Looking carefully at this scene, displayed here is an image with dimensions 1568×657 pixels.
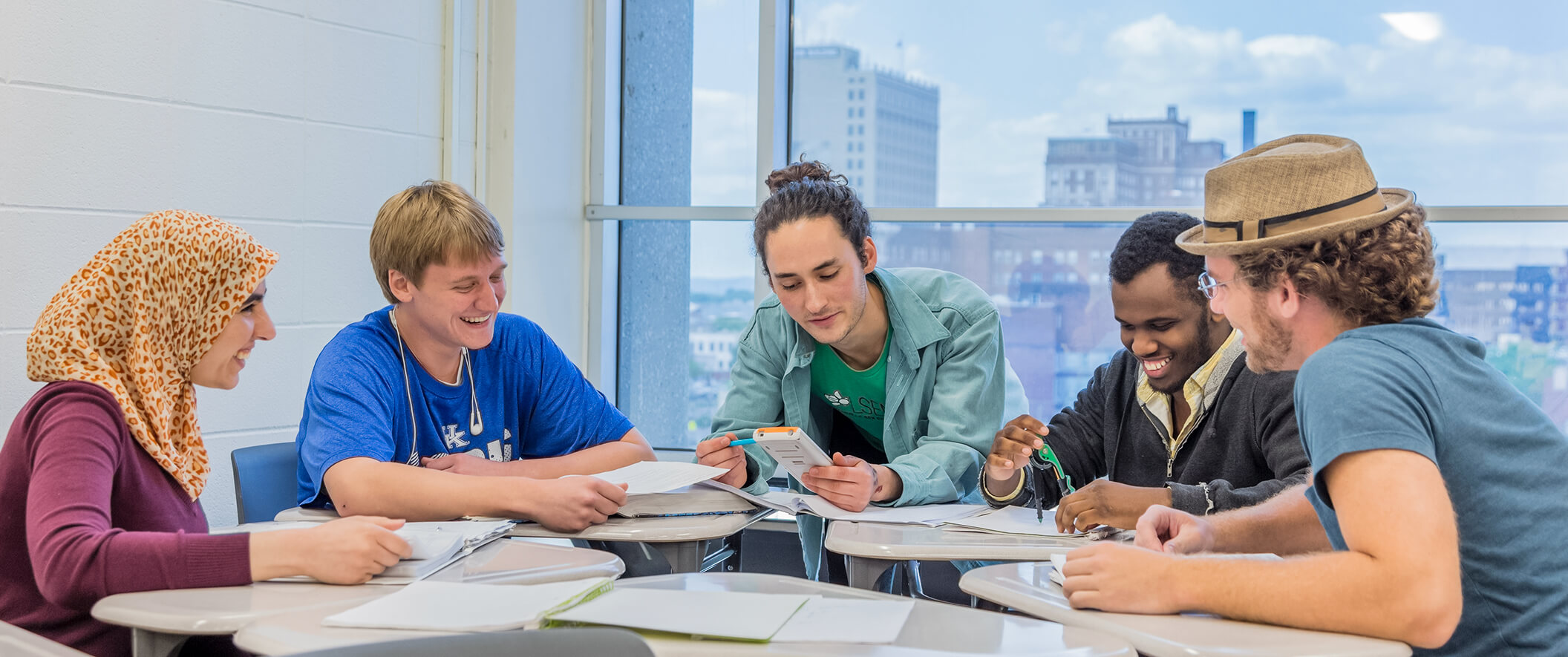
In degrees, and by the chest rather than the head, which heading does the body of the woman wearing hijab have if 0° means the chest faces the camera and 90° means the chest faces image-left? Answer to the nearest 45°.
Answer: approximately 270°

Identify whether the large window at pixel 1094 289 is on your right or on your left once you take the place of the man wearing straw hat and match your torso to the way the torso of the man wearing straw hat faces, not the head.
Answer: on your right

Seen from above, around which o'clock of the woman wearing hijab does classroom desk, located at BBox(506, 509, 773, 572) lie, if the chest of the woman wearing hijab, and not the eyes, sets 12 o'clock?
The classroom desk is roughly at 12 o'clock from the woman wearing hijab.

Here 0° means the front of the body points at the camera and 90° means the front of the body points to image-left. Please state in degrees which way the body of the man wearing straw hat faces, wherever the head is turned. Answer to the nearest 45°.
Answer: approximately 90°

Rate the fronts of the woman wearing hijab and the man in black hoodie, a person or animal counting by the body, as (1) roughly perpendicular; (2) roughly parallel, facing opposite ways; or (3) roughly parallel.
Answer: roughly parallel, facing opposite ways

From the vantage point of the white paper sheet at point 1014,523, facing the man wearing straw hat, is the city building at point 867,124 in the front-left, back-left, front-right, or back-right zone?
back-left

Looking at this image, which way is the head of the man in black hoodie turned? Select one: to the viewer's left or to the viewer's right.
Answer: to the viewer's left

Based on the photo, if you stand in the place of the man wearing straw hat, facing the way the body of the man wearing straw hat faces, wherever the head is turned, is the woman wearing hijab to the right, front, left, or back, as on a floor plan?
front

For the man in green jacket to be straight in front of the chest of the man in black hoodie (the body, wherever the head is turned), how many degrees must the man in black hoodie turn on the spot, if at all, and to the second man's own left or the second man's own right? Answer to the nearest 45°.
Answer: approximately 45° to the second man's own right

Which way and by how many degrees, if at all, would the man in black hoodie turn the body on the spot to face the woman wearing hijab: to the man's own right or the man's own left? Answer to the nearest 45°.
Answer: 0° — they already face them
